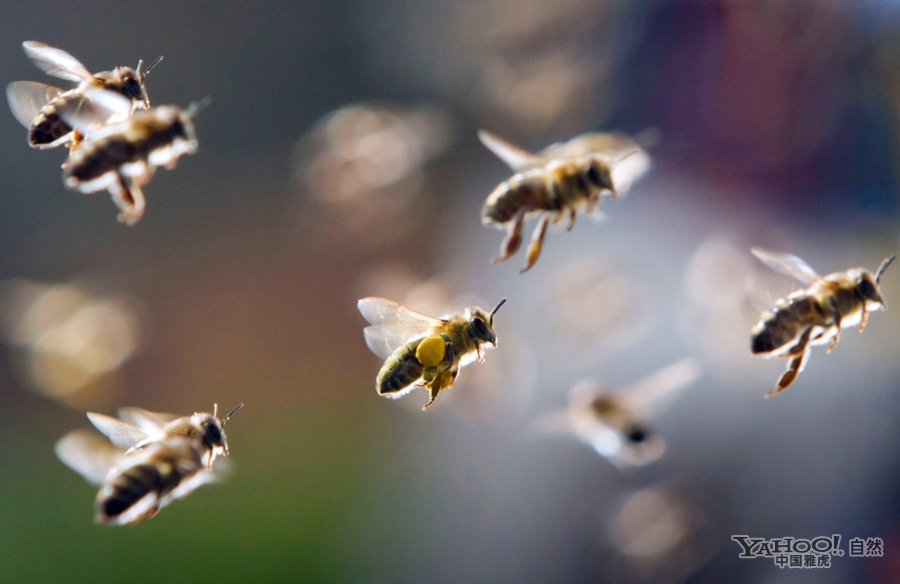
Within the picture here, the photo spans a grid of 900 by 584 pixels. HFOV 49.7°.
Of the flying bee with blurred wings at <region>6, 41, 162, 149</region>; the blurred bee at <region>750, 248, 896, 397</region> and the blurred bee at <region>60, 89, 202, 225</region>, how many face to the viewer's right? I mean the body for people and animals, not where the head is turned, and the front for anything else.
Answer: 3

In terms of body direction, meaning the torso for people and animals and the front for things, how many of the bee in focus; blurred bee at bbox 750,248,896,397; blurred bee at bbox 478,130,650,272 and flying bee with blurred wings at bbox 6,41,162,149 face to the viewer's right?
4

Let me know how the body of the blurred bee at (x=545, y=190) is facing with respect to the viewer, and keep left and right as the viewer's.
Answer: facing to the right of the viewer

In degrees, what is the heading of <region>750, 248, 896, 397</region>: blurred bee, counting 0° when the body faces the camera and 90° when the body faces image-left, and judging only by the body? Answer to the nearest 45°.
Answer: approximately 270°

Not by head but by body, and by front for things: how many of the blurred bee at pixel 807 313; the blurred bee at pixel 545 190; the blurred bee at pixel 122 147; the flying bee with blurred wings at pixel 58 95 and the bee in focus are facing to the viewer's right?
5

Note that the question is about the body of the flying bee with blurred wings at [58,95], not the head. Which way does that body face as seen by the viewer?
to the viewer's right

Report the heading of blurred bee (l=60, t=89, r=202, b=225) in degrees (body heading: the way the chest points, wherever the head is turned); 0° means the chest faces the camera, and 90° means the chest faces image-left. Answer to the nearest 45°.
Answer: approximately 270°

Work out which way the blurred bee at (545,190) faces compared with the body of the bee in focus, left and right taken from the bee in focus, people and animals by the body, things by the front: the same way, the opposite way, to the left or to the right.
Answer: the same way

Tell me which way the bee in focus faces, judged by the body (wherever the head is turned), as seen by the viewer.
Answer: to the viewer's right
